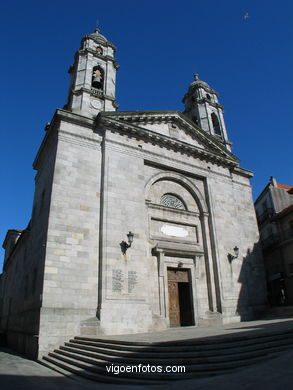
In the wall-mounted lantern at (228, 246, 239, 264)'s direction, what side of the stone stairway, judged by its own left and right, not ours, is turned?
back

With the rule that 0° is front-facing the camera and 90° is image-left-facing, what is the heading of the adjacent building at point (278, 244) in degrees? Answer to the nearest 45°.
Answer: approximately 45°

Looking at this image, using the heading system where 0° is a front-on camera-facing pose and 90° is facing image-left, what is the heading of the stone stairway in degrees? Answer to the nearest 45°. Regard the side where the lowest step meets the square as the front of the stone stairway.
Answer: approximately 0°

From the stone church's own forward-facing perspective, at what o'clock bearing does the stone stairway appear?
The stone stairway is roughly at 1 o'clock from the stone church.

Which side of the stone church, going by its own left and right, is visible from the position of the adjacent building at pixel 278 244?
left

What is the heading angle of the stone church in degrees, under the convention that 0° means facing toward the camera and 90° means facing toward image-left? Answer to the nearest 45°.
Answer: approximately 315°

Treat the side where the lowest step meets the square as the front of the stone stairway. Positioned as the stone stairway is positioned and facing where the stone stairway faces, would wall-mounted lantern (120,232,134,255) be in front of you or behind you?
behind
